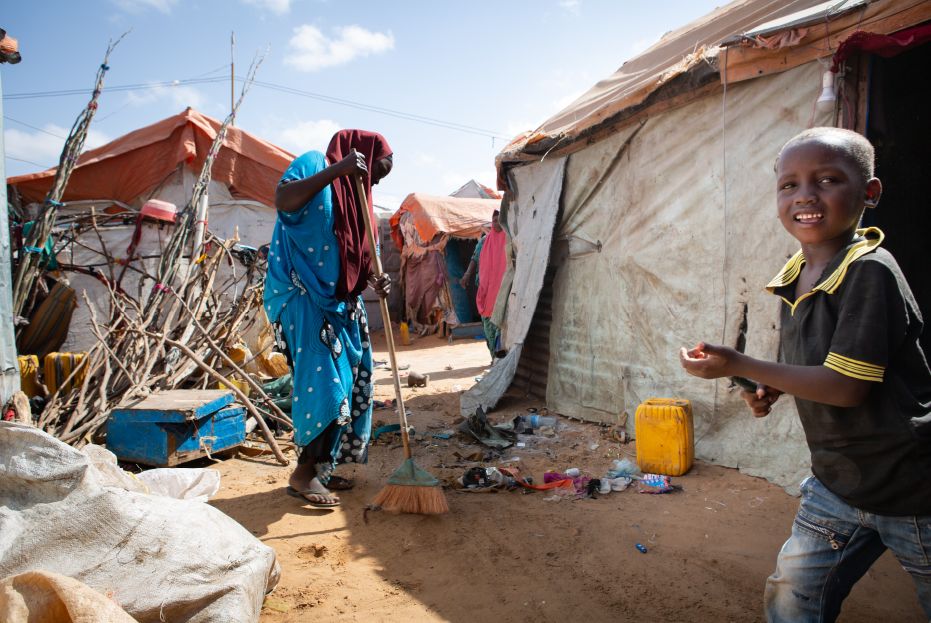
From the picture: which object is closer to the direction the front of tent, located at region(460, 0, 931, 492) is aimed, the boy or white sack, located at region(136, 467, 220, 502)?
the white sack

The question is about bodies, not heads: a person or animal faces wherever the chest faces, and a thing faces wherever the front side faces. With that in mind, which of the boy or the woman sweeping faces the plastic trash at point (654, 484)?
the woman sweeping

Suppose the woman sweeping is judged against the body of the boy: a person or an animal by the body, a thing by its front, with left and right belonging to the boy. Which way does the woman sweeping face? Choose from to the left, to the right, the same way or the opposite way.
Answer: the opposite way

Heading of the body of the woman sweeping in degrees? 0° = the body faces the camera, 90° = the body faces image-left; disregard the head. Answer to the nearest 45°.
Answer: approximately 270°

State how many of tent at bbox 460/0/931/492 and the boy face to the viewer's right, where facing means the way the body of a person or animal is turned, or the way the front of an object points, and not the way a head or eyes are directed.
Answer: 0

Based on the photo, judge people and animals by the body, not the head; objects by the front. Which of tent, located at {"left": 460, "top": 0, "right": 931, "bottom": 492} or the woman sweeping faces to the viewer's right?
the woman sweeping

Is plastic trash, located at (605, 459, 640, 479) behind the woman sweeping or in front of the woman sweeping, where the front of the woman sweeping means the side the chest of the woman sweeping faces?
in front

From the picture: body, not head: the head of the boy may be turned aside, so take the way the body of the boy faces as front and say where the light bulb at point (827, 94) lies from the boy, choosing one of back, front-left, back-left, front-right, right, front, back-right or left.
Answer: back-right

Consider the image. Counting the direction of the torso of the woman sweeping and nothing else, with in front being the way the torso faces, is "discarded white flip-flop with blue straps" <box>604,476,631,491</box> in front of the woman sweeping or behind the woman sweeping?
in front

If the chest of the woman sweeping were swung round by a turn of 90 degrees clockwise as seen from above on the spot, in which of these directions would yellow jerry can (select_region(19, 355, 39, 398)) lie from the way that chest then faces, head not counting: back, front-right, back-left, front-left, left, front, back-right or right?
back-right
